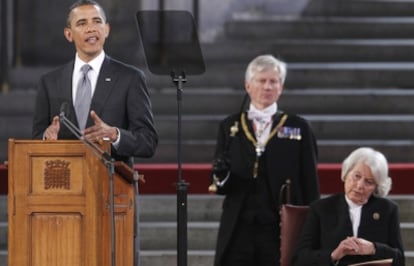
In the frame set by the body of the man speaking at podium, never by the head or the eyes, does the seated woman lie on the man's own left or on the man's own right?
on the man's own left

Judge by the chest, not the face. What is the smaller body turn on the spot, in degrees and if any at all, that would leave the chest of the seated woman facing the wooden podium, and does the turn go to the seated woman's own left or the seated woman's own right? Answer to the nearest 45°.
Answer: approximately 45° to the seated woman's own right

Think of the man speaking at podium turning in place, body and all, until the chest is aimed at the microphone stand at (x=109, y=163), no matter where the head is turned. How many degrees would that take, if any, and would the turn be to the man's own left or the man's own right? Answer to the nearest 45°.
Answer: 0° — they already face it

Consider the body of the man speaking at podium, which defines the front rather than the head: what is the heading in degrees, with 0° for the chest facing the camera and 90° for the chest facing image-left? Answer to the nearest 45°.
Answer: approximately 0°

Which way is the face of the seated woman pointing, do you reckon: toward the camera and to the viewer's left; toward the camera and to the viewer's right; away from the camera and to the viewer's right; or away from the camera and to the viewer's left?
toward the camera and to the viewer's left

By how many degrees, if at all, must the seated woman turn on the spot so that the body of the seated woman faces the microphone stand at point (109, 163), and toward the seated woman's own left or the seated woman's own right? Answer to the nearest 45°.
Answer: approximately 45° to the seated woman's own right

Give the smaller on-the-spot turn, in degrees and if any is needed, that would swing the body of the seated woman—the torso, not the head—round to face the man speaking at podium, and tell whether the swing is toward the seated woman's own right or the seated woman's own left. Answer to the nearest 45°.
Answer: approximately 45° to the seated woman's own right

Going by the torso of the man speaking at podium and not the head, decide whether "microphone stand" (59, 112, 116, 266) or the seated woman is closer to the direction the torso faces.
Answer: the microphone stand
